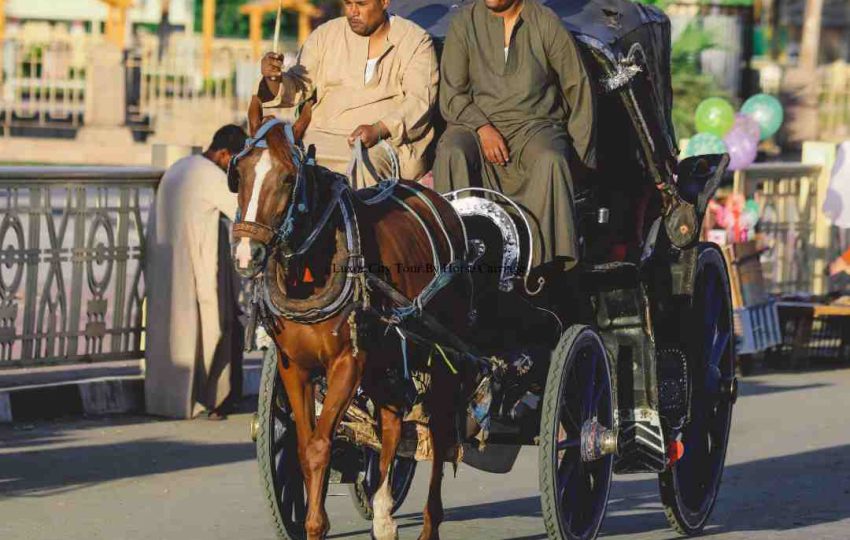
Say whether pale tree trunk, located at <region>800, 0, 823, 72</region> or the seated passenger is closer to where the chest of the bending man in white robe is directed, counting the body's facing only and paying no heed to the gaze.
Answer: the pale tree trunk

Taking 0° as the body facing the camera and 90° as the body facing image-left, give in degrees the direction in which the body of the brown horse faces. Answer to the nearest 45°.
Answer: approximately 45°

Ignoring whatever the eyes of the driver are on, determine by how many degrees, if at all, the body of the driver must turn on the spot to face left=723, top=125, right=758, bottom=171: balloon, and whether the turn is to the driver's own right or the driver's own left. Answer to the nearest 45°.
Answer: approximately 180°

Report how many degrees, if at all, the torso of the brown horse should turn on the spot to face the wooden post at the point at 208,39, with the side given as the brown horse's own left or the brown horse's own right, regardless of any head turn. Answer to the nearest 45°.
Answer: approximately 135° to the brown horse's own right

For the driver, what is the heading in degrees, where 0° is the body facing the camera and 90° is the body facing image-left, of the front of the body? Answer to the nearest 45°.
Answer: approximately 45°

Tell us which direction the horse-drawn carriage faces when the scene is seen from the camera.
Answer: facing the viewer and to the left of the viewer

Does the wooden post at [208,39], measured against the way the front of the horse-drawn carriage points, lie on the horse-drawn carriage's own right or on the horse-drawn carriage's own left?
on the horse-drawn carriage's own right

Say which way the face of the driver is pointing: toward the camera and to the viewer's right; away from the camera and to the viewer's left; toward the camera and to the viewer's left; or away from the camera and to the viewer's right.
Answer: toward the camera and to the viewer's left

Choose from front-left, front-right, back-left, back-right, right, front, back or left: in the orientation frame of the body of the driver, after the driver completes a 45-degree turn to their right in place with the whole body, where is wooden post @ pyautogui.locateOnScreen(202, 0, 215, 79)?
right
